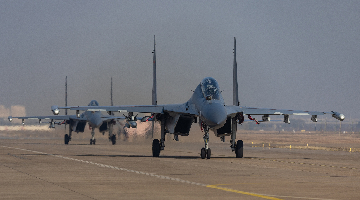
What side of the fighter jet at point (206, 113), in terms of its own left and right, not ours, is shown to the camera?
front
